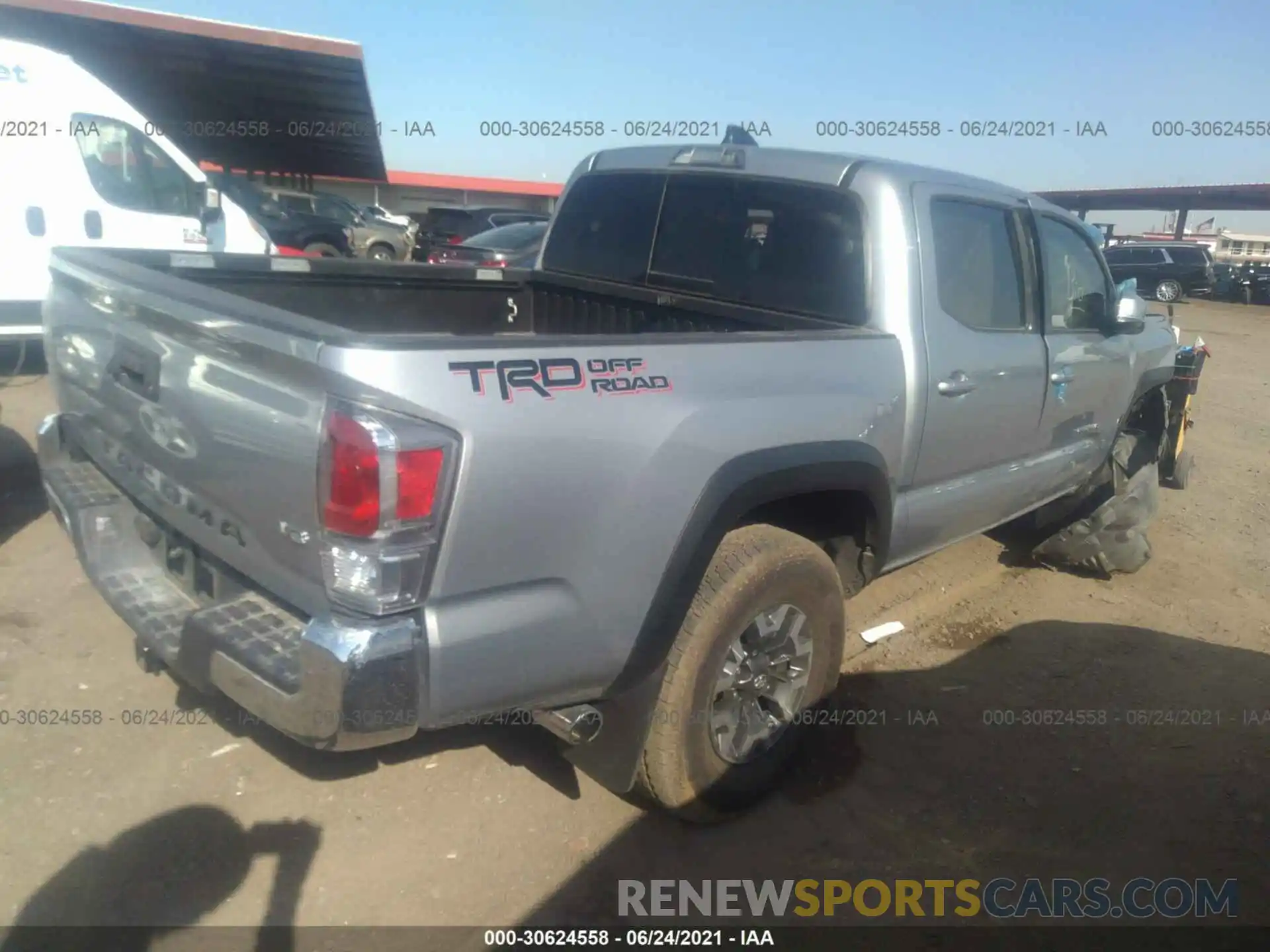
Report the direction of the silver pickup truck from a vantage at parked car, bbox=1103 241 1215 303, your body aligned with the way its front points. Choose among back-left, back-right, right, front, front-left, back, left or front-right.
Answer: left

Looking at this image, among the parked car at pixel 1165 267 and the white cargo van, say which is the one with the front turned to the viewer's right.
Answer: the white cargo van

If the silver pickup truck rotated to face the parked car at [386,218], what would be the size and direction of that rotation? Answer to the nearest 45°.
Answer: approximately 45° to its left

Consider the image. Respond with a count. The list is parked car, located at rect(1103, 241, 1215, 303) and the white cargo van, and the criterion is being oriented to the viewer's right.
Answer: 1

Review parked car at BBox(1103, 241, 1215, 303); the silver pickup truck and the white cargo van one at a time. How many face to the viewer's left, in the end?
1

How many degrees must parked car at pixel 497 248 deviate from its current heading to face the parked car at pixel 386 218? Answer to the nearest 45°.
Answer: approximately 45° to its left

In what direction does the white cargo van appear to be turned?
to the viewer's right

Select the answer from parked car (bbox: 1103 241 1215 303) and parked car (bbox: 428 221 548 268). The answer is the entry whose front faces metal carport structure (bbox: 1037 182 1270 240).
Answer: parked car (bbox: 428 221 548 268)

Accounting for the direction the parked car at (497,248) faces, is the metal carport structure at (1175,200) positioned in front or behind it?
in front

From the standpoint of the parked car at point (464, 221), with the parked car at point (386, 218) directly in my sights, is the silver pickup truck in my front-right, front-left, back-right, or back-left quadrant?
back-left

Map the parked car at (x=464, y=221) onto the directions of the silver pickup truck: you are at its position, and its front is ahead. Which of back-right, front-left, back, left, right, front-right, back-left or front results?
front-left

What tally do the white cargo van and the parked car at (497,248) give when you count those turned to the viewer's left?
0

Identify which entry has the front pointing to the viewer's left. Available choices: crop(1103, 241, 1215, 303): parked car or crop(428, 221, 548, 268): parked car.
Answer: crop(1103, 241, 1215, 303): parked car

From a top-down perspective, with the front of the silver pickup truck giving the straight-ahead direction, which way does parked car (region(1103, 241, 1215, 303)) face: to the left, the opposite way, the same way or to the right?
to the left

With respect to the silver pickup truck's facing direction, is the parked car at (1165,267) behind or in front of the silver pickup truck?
in front

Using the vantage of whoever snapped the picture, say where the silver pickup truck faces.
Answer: facing away from the viewer and to the right of the viewer

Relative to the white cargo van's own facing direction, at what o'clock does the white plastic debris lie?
The white plastic debris is roughly at 2 o'clock from the white cargo van.
